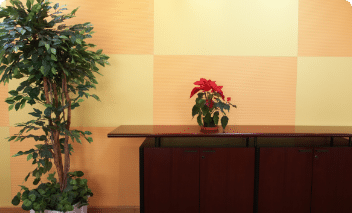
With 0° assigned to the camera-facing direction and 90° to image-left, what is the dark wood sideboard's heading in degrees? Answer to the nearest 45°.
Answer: approximately 0°

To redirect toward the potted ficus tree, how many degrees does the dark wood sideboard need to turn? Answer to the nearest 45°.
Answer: approximately 90° to its right
